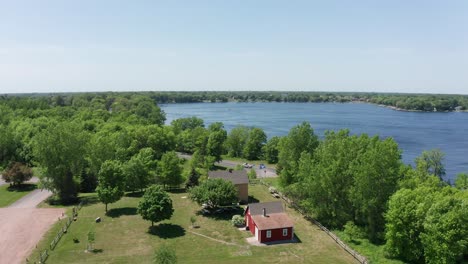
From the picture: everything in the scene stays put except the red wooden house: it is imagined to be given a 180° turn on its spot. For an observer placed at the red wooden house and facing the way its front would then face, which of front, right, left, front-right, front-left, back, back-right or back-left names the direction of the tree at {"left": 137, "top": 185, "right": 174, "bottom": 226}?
back

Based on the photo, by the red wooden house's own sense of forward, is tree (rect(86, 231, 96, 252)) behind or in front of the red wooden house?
in front

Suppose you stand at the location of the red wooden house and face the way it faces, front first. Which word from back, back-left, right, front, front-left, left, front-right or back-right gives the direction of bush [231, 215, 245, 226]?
front-right

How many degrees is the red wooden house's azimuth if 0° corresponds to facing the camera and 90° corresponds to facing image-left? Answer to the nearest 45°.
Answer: approximately 90°

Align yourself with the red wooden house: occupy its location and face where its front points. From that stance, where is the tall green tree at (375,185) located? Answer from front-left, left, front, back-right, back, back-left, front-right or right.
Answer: back

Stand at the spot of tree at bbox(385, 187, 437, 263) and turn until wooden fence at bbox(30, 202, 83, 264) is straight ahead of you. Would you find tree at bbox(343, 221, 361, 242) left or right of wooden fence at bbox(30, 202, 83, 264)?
right

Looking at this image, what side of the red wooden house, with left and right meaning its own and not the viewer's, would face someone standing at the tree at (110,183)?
front

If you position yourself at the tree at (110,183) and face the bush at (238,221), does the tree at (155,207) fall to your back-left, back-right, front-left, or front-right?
front-right

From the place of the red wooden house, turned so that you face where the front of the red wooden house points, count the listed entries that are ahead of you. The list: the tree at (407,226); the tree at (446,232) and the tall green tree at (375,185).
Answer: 0

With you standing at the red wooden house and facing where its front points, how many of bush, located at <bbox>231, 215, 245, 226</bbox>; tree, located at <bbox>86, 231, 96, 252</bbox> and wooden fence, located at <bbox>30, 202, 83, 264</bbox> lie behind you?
0

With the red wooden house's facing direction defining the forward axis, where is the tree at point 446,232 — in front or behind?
behind

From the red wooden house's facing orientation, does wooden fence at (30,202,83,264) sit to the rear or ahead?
ahead
